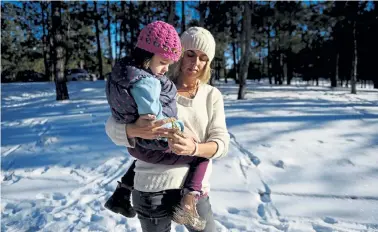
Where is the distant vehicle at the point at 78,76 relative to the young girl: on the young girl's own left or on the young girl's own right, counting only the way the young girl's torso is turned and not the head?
on the young girl's own left

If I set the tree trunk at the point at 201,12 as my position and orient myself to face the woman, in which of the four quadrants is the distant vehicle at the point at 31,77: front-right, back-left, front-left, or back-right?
back-right

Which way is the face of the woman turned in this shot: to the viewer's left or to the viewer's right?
to the viewer's left

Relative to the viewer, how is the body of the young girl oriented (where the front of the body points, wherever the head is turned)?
to the viewer's right

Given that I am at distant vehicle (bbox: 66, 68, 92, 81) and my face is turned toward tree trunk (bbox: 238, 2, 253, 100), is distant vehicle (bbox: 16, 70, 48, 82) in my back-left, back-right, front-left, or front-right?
back-right

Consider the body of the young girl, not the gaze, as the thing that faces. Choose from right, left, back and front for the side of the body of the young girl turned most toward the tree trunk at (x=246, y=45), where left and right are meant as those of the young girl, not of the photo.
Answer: left

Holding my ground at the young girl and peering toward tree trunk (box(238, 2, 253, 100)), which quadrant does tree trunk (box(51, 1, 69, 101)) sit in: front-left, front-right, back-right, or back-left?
front-left
